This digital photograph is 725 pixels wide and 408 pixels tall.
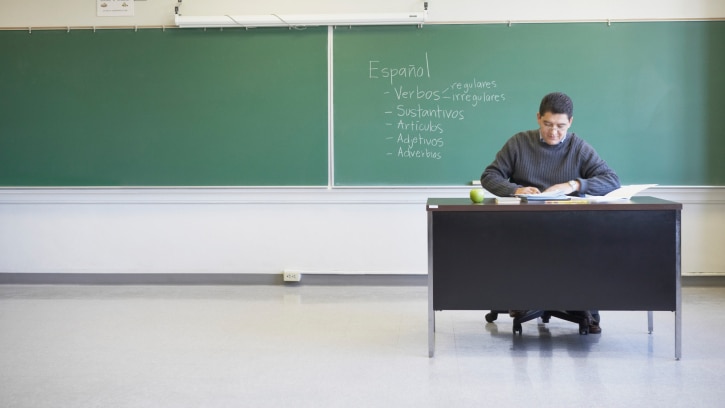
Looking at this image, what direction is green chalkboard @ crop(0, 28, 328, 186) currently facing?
toward the camera

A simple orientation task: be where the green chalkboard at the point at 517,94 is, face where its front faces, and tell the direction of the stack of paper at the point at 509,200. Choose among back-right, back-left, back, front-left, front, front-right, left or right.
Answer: front

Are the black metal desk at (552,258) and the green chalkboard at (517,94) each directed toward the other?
yes

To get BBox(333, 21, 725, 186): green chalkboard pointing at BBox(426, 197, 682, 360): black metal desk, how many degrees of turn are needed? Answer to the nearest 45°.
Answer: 0° — it already faces it

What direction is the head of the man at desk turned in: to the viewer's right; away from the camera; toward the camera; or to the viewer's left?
toward the camera

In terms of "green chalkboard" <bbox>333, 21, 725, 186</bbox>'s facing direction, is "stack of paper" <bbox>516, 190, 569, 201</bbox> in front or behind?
in front

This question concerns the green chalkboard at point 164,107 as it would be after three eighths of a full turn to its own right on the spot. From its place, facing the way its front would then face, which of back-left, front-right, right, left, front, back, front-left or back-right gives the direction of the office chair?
back

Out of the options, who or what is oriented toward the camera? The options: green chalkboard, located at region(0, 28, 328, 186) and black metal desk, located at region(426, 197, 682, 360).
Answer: the green chalkboard

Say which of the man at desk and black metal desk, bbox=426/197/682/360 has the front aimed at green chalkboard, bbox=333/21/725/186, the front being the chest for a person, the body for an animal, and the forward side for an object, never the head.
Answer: the black metal desk

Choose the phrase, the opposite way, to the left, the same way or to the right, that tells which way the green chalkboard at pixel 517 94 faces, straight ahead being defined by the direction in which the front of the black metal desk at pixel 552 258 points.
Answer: the opposite way

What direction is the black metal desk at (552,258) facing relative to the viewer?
away from the camera

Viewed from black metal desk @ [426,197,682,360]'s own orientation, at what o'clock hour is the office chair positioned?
The office chair is roughly at 12 o'clock from the black metal desk.

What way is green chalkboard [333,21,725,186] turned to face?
toward the camera

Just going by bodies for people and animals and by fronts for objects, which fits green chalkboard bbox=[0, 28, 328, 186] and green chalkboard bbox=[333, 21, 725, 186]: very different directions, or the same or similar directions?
same or similar directions

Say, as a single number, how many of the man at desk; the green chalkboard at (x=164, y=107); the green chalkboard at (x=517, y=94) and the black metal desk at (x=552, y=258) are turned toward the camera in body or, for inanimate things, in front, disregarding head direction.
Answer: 3

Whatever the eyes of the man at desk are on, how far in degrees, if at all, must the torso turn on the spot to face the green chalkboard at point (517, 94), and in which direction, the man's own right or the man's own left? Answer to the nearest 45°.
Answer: approximately 180°

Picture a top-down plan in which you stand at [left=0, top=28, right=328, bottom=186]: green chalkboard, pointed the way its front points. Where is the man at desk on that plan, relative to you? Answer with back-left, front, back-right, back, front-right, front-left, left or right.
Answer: front-left
